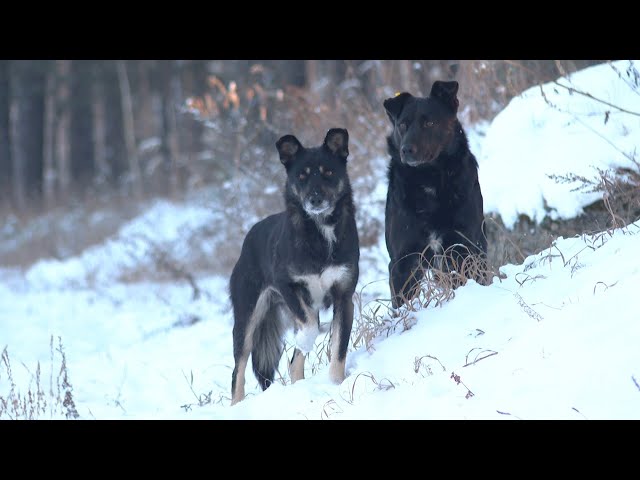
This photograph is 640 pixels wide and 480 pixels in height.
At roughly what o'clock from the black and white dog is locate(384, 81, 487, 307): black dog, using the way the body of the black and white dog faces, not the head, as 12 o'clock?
The black dog is roughly at 10 o'clock from the black and white dog.

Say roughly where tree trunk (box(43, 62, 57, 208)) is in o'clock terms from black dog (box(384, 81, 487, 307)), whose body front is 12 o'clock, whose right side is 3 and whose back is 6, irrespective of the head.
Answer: The tree trunk is roughly at 5 o'clock from the black dog.

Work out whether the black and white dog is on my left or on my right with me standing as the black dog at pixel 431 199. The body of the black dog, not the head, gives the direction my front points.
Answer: on my right

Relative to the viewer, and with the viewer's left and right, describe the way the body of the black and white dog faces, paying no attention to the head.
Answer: facing the viewer and to the right of the viewer

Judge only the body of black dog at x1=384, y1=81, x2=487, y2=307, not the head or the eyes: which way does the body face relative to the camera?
toward the camera

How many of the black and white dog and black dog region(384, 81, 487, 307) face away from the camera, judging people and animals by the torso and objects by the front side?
0

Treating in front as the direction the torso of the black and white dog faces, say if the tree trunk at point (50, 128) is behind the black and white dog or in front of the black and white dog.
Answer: behind

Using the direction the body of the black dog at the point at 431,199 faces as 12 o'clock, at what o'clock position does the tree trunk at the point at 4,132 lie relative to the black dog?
The tree trunk is roughly at 5 o'clock from the black dog.

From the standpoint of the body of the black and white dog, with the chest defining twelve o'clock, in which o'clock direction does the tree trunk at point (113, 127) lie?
The tree trunk is roughly at 7 o'clock from the black and white dog.
